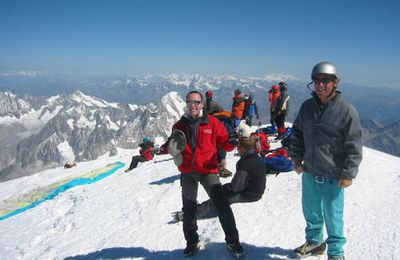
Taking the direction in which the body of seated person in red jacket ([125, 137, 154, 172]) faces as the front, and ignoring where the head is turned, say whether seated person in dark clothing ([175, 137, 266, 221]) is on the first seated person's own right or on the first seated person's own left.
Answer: on the first seated person's own left

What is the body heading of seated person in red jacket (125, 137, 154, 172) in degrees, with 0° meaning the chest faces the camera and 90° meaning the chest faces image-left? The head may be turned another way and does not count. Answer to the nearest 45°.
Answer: approximately 90°

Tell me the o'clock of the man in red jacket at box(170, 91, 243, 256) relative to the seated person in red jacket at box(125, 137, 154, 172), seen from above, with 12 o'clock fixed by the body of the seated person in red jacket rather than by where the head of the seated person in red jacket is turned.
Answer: The man in red jacket is roughly at 9 o'clock from the seated person in red jacket.
